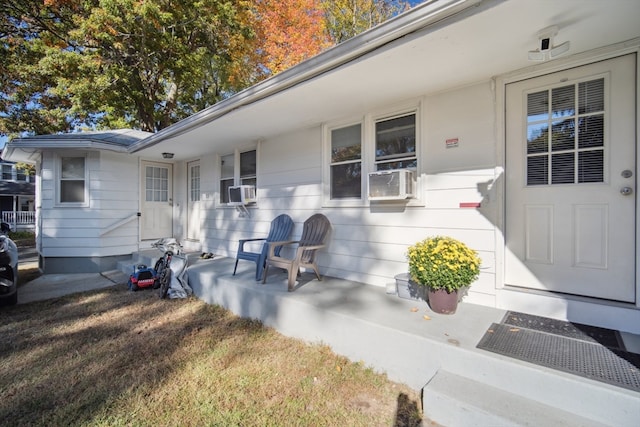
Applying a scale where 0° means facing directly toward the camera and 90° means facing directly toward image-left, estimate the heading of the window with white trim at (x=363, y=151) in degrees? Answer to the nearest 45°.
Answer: approximately 45°

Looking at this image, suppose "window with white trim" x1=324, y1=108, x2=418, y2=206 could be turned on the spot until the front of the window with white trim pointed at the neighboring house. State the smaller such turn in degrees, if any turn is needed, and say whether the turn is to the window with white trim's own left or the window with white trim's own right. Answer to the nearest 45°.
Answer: approximately 90° to the window with white trim's own right

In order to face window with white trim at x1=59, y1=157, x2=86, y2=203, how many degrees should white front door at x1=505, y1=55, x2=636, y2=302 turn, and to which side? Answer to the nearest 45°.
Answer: approximately 45° to its right

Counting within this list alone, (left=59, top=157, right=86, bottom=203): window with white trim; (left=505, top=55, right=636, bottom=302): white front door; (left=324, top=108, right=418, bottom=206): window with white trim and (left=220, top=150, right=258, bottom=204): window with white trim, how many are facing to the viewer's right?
0

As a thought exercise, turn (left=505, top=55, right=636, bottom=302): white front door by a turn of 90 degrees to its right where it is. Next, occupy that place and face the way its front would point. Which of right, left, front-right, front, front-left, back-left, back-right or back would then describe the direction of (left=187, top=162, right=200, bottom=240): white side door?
front-left

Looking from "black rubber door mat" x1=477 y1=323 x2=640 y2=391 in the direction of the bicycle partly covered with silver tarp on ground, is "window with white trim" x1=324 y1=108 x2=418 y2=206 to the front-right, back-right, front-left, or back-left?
front-right

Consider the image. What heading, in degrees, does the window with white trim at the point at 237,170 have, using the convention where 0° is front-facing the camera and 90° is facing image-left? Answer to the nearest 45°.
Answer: approximately 45°

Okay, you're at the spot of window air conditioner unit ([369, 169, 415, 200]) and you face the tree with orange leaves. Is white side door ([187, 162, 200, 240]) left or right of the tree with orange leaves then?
left

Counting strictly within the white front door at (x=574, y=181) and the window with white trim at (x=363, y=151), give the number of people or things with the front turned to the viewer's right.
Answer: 0

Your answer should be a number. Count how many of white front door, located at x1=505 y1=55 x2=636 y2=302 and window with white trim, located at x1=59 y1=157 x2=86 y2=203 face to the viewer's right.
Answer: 0

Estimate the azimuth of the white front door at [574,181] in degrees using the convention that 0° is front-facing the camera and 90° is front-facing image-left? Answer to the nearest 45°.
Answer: approximately 45°

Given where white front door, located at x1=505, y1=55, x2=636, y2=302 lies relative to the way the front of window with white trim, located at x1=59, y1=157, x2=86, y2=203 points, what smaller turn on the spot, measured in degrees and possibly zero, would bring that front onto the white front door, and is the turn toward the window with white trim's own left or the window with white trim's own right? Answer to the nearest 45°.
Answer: approximately 45° to the window with white trim's own left

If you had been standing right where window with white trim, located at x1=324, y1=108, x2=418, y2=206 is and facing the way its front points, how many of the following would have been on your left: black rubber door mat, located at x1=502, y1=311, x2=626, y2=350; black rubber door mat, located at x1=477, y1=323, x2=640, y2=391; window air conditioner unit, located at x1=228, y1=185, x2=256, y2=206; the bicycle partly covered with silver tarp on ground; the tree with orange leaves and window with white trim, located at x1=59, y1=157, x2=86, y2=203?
2

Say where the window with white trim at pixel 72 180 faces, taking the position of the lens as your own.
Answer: facing the viewer

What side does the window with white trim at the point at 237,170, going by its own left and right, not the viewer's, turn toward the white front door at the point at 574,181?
left
